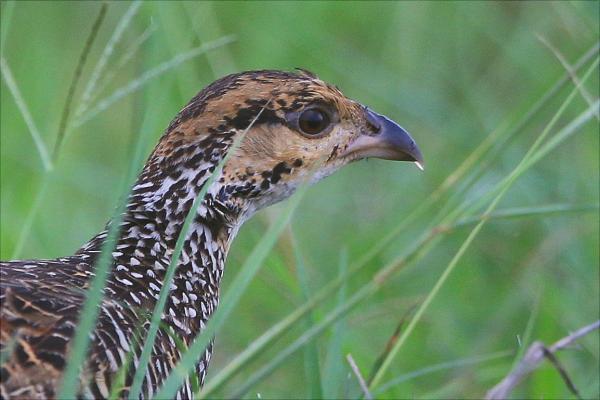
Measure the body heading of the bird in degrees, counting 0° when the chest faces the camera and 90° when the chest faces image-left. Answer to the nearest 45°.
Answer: approximately 270°
